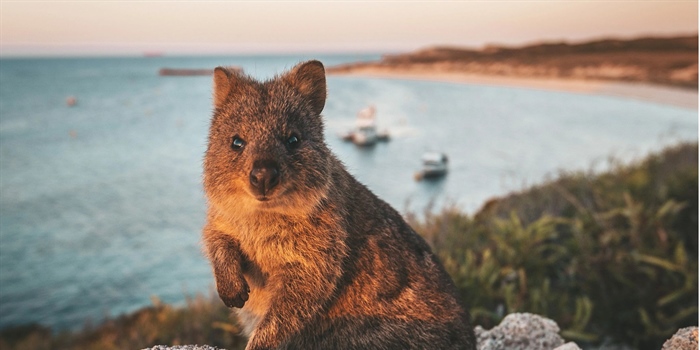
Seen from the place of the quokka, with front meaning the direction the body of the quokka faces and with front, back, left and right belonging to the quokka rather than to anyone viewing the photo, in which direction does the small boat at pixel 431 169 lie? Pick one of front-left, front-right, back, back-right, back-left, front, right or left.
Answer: back-right

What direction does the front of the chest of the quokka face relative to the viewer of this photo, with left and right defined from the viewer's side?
facing the viewer and to the left of the viewer

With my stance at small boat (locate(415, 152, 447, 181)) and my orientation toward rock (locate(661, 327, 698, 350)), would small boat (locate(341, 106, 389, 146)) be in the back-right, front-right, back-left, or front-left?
back-right

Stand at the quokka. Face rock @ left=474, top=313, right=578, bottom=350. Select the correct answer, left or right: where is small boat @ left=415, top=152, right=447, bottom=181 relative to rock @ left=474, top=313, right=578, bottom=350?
left

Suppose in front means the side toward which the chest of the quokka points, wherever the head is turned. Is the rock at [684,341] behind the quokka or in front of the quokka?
behind

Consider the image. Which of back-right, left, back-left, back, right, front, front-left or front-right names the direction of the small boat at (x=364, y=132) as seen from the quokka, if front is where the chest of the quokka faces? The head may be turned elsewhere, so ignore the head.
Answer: back-right

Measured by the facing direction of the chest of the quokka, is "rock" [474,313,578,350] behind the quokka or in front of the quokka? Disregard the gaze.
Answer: behind

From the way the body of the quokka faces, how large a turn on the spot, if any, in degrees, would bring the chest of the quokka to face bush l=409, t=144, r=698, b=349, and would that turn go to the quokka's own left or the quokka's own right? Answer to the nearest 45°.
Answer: approximately 180°
